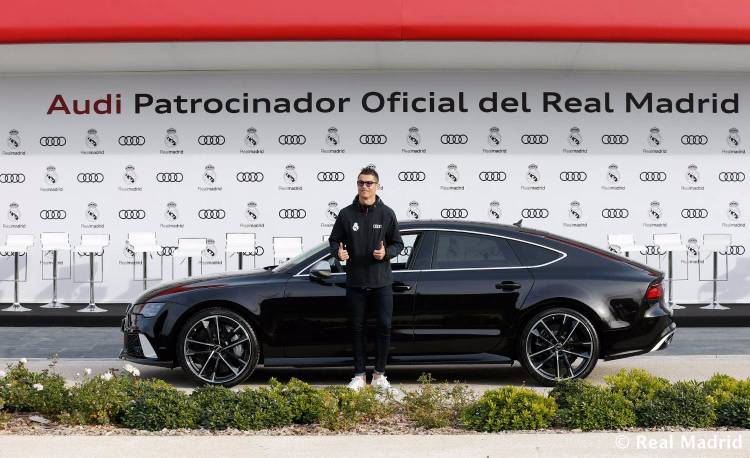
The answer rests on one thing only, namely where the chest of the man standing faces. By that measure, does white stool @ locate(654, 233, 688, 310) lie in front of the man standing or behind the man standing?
behind

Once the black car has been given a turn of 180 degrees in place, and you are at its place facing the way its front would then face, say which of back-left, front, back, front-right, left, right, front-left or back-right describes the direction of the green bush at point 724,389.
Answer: front-right

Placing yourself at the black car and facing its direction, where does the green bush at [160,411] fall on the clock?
The green bush is roughly at 10 o'clock from the black car.

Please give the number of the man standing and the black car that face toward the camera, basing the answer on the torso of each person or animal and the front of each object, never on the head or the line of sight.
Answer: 1

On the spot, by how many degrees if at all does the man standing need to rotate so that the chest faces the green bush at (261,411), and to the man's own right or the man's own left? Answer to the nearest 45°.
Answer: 0° — they already face it

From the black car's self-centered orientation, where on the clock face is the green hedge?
The green hedge is roughly at 9 o'clock from the black car.

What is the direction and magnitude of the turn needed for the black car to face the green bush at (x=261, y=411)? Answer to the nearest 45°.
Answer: approximately 45° to its left

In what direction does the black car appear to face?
to the viewer's left

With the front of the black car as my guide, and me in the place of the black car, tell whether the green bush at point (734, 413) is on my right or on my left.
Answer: on my left

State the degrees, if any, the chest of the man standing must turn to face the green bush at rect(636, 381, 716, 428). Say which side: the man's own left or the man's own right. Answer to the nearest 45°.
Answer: approximately 45° to the man's own left

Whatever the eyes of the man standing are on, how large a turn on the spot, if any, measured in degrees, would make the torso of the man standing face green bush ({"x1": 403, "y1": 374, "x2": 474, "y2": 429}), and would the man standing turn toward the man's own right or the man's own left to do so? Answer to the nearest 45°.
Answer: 0° — they already face it

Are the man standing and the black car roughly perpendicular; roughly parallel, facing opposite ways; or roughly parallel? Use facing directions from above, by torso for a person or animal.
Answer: roughly perpendicular
